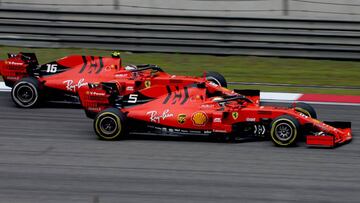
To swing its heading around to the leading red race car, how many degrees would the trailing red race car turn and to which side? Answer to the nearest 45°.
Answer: approximately 45° to its right

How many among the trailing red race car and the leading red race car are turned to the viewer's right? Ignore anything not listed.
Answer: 2

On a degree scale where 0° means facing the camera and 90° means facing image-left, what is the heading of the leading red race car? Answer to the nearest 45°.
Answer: approximately 270°

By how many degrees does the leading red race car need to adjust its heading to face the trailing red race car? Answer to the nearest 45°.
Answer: approximately 135° to its left

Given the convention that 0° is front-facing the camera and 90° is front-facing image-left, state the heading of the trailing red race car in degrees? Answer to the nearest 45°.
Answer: approximately 270°

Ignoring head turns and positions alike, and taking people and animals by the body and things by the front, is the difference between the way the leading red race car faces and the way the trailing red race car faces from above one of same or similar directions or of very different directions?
same or similar directions
